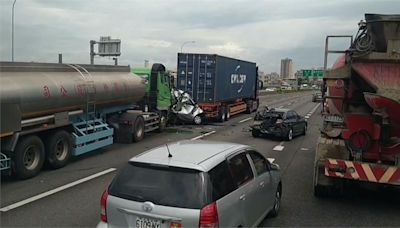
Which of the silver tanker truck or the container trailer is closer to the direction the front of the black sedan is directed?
the container trailer

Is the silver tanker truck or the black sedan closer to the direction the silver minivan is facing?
the black sedan

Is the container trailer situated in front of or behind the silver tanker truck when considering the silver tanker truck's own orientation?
in front

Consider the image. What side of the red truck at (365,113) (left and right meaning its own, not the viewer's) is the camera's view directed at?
back

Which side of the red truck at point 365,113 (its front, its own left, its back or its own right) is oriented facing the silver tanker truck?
left

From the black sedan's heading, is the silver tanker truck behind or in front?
behind

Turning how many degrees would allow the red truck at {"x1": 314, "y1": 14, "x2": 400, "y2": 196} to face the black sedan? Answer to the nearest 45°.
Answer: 0° — it already faces it
